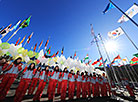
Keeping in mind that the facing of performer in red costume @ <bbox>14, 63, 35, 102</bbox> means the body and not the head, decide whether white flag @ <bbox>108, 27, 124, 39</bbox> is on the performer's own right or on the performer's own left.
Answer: on the performer's own left

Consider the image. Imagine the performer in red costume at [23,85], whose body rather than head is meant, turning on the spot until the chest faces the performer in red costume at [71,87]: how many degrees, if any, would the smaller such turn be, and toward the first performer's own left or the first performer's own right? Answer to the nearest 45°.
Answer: approximately 90° to the first performer's own left

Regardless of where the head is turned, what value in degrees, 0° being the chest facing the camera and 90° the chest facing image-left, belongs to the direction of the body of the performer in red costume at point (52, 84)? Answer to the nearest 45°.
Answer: approximately 0°

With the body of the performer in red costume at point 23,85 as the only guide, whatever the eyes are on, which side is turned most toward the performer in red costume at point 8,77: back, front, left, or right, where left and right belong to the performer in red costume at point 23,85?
right

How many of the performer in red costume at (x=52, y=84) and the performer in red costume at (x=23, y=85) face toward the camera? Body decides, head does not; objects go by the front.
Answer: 2
